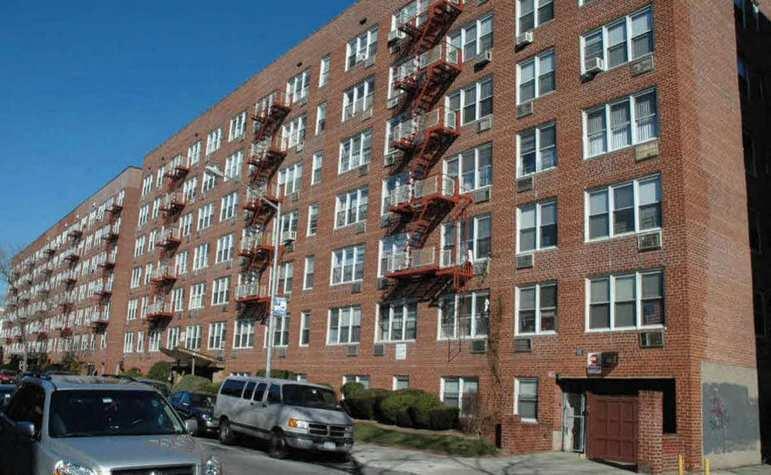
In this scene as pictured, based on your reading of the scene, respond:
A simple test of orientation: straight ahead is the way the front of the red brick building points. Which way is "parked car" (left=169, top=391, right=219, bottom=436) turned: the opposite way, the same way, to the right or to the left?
to the left

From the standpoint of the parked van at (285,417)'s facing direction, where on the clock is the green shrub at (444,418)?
The green shrub is roughly at 9 o'clock from the parked van.

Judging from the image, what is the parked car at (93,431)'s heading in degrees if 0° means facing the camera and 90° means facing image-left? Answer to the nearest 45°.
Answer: approximately 315°

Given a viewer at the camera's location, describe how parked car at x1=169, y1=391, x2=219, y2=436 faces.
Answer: facing the viewer and to the right of the viewer

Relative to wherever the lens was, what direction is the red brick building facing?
facing the viewer and to the left of the viewer

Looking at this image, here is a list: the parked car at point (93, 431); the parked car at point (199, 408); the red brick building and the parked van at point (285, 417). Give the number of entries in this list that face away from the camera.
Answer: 0

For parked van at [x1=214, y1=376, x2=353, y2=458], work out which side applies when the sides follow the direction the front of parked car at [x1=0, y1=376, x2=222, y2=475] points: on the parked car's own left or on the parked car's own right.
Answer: on the parked car's own left

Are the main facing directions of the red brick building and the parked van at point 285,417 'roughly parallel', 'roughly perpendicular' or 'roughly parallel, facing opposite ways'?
roughly perpendicular

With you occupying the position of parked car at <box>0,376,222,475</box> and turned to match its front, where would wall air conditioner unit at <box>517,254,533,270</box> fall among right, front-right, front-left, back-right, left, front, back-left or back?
left

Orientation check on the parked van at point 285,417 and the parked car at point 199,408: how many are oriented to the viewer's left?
0

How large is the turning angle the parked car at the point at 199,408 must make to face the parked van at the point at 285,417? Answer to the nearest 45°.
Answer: approximately 45° to its right

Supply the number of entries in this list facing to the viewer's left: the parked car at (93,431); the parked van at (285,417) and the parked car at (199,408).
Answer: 0

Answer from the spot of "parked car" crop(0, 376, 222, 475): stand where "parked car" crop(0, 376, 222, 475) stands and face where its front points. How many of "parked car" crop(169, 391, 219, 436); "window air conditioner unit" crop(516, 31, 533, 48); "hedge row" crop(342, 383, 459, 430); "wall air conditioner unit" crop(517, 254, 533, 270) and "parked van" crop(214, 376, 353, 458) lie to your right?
0

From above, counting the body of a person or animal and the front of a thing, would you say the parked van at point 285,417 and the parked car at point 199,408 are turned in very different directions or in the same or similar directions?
same or similar directions

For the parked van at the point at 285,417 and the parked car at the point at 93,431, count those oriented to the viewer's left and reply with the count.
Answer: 0

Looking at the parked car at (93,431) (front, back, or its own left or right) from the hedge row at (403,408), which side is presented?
left

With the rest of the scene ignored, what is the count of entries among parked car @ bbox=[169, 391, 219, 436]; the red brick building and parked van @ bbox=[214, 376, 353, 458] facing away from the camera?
0

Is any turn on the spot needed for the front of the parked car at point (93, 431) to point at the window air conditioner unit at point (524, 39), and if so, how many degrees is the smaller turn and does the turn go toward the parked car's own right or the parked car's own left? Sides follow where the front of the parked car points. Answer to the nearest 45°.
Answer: approximately 90° to the parked car's own left
